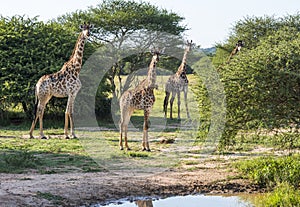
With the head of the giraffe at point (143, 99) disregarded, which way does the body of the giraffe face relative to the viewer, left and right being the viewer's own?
facing the viewer and to the right of the viewer
